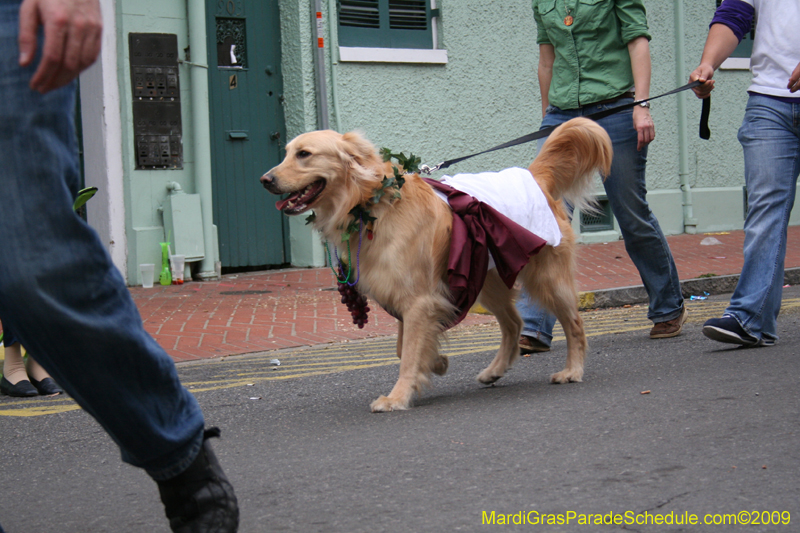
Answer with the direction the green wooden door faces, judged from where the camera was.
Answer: facing the viewer

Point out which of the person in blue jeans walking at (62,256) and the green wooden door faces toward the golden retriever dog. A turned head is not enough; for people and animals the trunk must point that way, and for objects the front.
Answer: the green wooden door

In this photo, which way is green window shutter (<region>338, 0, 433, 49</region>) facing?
toward the camera

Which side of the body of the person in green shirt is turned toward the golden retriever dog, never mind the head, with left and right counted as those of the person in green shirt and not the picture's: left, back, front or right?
front

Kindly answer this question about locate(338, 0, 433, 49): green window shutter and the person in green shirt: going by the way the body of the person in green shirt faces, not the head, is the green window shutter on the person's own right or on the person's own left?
on the person's own right

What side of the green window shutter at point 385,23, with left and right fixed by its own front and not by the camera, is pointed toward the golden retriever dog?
front

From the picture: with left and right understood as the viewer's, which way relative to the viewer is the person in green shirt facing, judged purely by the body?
facing the viewer and to the left of the viewer

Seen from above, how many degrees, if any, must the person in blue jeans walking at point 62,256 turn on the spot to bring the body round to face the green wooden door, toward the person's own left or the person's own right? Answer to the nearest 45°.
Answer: approximately 90° to the person's own right

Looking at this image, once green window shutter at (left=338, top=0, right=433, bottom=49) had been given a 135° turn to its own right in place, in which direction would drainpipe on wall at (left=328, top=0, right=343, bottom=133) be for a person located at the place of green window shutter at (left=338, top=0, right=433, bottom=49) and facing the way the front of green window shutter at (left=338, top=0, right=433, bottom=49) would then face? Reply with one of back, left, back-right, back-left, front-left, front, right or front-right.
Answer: left

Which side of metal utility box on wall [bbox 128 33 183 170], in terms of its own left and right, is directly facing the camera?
front

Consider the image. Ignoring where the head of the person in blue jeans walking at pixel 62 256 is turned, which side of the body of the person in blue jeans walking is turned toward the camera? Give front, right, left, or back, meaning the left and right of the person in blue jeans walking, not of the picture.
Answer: left

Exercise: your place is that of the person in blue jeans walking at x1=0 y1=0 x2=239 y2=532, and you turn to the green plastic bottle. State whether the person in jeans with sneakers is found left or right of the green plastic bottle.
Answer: right
